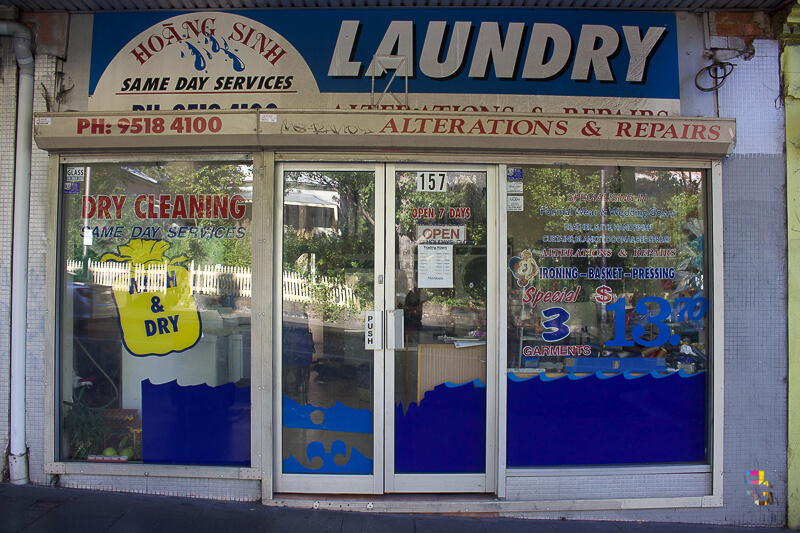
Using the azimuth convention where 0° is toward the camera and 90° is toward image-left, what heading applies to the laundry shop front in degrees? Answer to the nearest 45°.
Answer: approximately 0°

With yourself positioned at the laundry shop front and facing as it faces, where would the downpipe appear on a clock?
The downpipe is roughly at 3 o'clock from the laundry shop front.

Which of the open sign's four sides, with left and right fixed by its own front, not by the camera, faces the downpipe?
right
